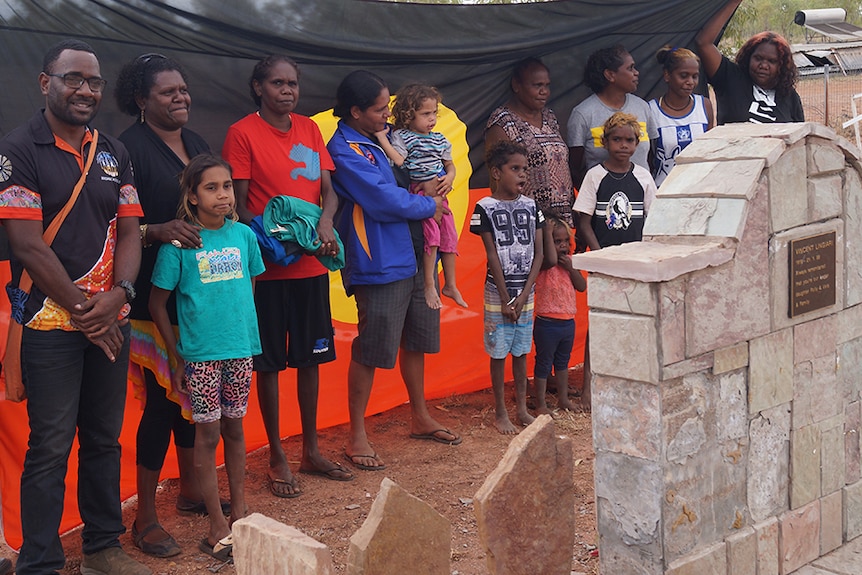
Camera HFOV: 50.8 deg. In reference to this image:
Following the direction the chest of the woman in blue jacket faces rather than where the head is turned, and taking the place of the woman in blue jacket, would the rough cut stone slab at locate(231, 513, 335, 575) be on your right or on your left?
on your right

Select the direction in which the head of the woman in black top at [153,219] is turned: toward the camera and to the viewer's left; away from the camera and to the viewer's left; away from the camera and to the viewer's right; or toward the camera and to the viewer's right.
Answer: toward the camera and to the viewer's right

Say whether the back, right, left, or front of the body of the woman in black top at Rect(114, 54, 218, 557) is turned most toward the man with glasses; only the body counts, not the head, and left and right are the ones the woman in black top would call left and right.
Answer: right

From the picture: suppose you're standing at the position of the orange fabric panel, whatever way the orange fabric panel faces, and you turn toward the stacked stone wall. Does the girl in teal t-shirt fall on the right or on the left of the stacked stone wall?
right

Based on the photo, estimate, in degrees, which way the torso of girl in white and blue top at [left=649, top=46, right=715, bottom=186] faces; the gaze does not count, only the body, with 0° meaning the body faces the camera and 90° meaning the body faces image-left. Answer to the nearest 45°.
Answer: approximately 0°

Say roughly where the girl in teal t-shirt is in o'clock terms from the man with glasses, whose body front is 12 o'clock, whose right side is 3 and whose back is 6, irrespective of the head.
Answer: The girl in teal t-shirt is roughly at 10 o'clock from the man with glasses.

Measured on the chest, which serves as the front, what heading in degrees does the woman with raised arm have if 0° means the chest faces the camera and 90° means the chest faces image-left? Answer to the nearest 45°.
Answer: approximately 0°

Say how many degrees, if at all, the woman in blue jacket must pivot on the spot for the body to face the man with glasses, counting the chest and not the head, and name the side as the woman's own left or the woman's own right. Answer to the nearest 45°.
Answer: approximately 90° to the woman's own right
